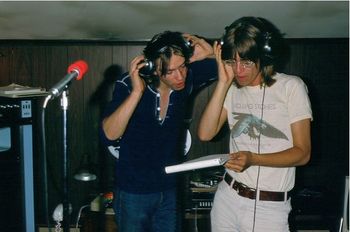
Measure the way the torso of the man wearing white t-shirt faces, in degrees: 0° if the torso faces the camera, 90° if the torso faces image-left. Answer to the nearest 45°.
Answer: approximately 45°

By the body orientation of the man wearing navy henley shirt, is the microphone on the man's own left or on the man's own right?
on the man's own right

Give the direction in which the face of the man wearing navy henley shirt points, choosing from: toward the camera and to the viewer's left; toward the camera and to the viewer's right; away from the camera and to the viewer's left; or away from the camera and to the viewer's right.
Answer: toward the camera and to the viewer's right

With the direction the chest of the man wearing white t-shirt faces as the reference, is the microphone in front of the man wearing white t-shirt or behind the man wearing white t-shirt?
in front

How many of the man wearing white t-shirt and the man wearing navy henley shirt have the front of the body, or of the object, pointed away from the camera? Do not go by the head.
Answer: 0
